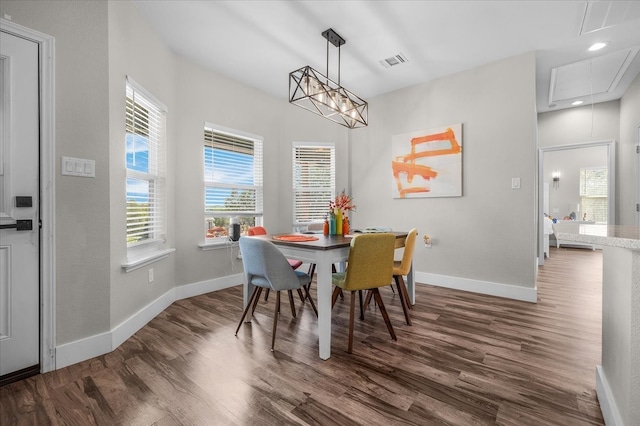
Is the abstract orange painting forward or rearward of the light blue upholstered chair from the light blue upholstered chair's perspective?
forward

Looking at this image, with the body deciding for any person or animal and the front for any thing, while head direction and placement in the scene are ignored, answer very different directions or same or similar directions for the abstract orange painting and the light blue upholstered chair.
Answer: very different directions

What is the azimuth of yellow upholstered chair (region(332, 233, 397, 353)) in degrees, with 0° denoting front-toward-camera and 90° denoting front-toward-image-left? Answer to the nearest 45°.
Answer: approximately 135°

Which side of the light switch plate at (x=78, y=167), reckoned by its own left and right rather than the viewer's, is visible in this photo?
front

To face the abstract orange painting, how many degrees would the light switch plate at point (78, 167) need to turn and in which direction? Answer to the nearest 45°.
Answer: approximately 90° to its left

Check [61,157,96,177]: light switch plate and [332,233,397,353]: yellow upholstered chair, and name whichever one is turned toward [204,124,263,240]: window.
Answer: the yellow upholstered chair

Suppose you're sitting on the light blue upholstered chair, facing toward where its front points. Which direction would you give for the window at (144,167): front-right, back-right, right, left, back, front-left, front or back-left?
left

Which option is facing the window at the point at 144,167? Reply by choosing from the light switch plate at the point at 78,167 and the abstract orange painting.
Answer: the abstract orange painting

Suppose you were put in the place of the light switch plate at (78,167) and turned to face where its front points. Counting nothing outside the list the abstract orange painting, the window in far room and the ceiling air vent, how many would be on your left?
3

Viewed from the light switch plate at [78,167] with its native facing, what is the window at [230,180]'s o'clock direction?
The window is roughly at 8 o'clock from the light switch plate.

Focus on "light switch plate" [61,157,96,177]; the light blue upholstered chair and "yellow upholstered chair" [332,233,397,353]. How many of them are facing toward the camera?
1
